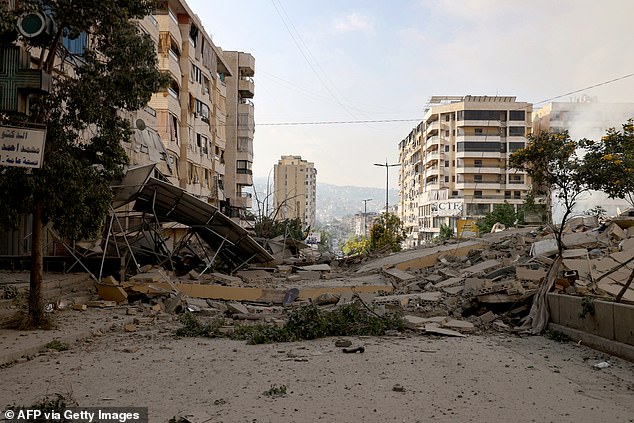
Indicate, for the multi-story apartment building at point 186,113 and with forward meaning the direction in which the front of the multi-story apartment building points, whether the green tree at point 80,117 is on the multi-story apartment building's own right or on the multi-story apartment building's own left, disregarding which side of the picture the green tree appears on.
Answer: on the multi-story apartment building's own right

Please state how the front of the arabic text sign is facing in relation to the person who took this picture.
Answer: facing the viewer

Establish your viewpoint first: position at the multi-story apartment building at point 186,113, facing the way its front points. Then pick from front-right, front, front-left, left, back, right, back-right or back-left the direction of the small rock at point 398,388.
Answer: front-right

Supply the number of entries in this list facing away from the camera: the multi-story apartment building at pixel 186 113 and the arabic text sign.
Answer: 0

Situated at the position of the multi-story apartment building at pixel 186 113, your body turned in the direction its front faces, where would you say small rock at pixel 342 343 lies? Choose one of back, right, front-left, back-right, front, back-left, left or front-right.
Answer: front-right

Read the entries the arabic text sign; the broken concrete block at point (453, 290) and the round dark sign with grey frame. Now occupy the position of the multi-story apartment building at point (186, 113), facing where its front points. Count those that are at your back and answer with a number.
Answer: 0

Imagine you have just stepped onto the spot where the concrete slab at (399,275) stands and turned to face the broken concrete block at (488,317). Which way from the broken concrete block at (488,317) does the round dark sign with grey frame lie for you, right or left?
right

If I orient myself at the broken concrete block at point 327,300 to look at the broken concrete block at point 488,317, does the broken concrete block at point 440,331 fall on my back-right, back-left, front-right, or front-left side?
front-right

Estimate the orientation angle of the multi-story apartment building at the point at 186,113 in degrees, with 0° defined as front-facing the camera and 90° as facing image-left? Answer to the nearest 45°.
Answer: approximately 315°

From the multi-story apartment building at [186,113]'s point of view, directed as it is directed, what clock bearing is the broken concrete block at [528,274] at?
The broken concrete block is roughly at 1 o'clock from the multi-story apartment building.

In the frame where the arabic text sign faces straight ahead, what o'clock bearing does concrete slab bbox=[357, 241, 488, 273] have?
The concrete slab is roughly at 8 o'clock from the arabic text sign.

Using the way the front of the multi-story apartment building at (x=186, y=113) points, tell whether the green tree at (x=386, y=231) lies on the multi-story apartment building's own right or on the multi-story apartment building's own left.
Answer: on the multi-story apartment building's own left

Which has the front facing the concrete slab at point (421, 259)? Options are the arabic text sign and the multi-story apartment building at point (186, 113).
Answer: the multi-story apartment building

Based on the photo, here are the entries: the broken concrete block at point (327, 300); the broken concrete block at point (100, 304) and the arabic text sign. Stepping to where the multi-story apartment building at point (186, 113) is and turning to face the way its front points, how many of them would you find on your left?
0

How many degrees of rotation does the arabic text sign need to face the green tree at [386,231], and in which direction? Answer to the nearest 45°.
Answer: approximately 135° to its left

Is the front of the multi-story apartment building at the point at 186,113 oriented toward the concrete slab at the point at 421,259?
yes

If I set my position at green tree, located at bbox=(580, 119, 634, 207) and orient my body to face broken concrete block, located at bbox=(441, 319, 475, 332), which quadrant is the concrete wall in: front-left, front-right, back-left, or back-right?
front-left

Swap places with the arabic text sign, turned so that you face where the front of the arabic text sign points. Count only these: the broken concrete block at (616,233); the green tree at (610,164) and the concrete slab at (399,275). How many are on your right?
0
